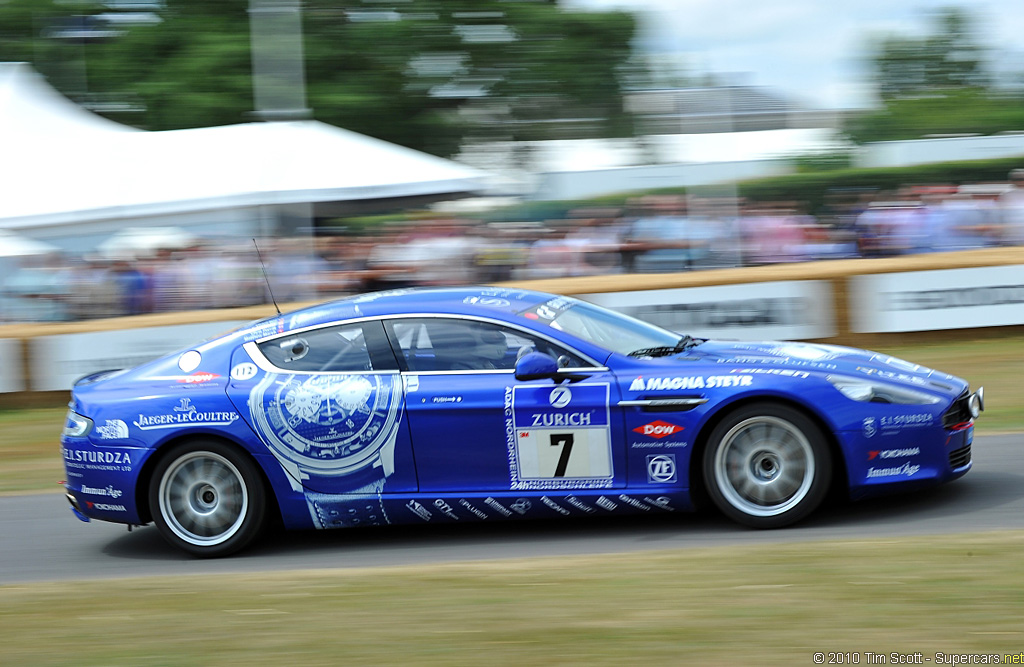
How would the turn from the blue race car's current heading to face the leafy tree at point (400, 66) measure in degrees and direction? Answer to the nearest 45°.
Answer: approximately 90° to its left

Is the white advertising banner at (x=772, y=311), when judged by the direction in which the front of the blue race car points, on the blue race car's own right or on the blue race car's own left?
on the blue race car's own left

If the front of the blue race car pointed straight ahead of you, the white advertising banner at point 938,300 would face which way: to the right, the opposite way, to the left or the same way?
to the right

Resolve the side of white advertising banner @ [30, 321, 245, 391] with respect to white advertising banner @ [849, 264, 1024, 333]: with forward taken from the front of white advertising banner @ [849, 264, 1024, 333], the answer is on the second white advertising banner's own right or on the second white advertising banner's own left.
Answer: on the second white advertising banner's own right

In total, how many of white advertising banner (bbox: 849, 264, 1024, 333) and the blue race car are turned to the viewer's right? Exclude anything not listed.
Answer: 1

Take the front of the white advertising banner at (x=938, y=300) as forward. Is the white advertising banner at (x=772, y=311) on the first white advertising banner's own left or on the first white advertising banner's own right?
on the first white advertising banner's own right

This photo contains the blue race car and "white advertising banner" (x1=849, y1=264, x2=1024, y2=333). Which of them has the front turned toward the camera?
the white advertising banner

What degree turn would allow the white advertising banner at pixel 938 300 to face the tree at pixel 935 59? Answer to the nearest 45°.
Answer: approximately 180°

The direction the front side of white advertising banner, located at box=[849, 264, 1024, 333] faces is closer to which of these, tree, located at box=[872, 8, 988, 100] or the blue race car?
the blue race car

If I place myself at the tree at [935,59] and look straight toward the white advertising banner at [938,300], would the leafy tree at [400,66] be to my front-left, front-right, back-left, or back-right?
front-right

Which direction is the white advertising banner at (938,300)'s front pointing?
toward the camera

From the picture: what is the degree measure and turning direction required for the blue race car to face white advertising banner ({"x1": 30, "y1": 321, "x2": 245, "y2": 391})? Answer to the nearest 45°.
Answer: approximately 135° to its left

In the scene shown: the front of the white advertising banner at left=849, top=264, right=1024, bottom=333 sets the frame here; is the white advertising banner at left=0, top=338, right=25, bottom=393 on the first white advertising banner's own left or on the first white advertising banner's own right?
on the first white advertising banner's own right

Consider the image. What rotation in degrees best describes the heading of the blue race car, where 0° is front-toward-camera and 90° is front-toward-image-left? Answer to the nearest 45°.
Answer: approximately 270°

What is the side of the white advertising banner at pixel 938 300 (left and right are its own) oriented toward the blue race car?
front
